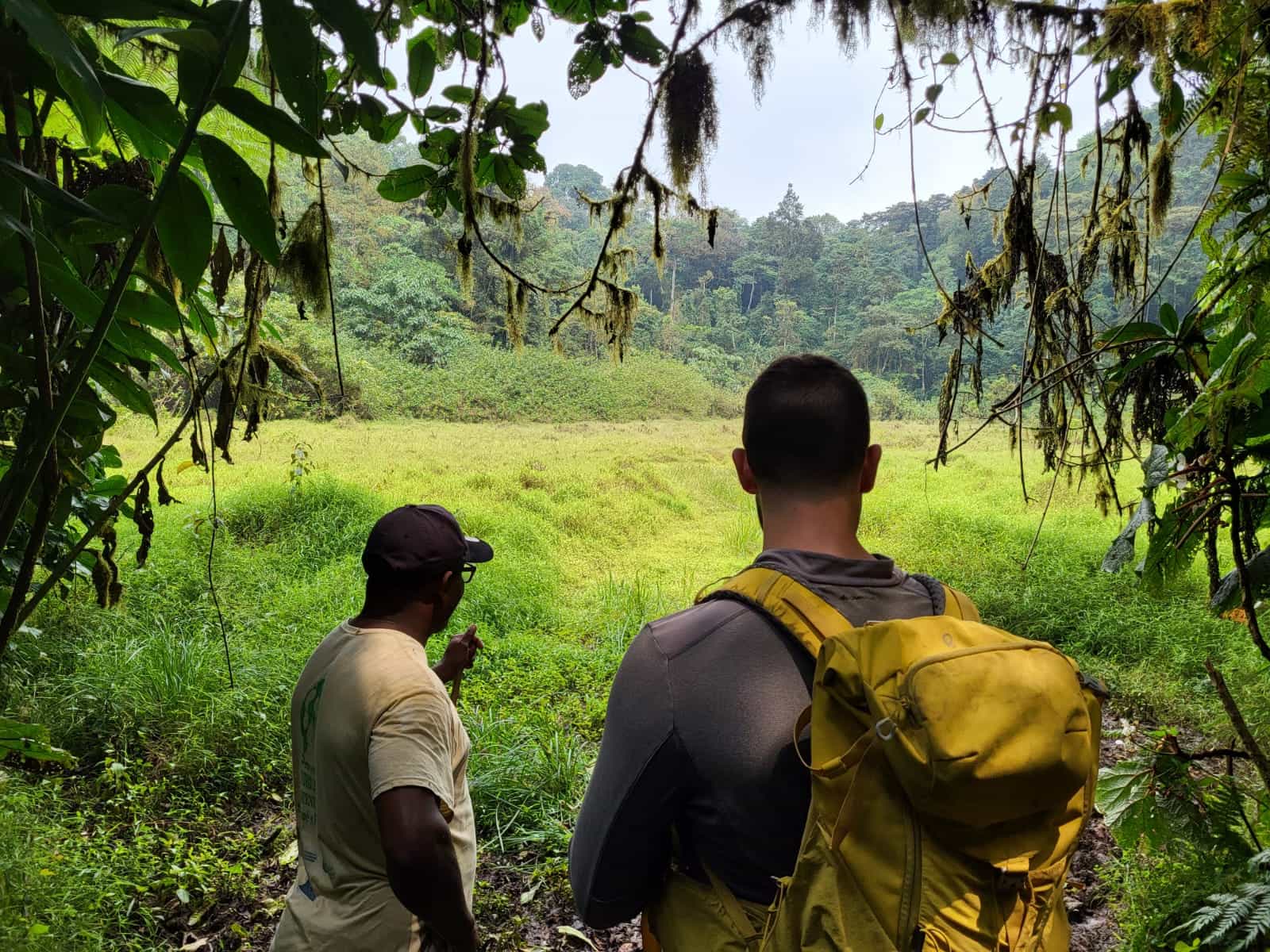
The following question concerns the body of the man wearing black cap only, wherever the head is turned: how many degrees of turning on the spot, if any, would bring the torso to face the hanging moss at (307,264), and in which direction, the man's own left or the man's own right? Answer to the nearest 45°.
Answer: approximately 45° to the man's own left

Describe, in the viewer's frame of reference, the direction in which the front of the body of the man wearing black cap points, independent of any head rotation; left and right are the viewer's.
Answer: facing away from the viewer and to the right of the viewer

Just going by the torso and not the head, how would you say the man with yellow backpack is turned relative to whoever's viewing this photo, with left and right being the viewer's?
facing away from the viewer and to the left of the viewer

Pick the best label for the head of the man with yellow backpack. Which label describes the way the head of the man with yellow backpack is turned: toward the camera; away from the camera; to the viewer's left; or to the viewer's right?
away from the camera
